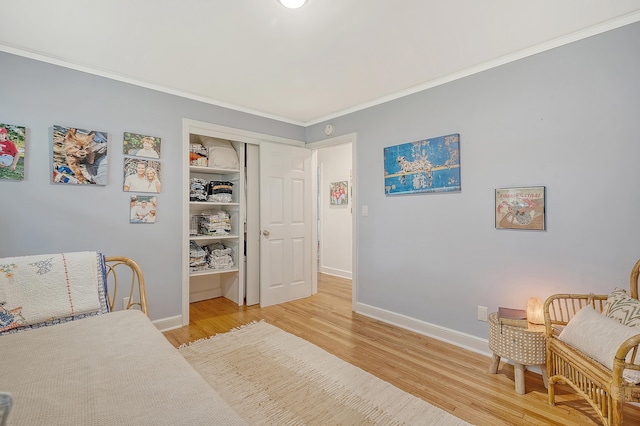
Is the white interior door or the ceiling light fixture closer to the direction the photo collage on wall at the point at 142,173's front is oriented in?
the ceiling light fixture

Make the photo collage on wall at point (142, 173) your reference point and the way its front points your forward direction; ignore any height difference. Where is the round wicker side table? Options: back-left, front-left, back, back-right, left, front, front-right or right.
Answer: front-left

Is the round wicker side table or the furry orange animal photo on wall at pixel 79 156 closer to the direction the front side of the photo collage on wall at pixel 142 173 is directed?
the round wicker side table

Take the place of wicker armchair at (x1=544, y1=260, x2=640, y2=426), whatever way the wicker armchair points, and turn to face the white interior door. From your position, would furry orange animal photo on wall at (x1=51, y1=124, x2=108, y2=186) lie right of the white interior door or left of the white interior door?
left

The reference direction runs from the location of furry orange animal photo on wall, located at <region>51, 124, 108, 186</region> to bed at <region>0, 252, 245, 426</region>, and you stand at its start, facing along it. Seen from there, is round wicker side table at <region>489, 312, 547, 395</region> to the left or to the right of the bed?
left

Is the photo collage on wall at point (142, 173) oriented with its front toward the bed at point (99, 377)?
yes

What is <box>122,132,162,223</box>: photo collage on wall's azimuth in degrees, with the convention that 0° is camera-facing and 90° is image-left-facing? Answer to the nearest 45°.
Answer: approximately 0°

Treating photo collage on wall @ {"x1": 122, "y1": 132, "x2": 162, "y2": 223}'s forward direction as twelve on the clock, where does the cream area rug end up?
The cream area rug is roughly at 11 o'clock from the photo collage on wall.

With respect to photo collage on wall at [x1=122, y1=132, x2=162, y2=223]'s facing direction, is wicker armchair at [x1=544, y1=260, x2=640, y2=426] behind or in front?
in front

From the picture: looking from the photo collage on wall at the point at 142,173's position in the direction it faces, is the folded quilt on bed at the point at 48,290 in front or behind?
in front

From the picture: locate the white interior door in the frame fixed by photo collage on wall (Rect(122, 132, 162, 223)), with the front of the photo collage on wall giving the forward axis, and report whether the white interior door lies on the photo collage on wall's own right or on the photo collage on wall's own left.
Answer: on the photo collage on wall's own left

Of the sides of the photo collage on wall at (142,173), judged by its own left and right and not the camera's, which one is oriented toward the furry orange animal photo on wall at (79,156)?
right

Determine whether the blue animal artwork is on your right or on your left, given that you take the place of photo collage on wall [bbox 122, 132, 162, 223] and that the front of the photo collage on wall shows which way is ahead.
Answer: on your left
